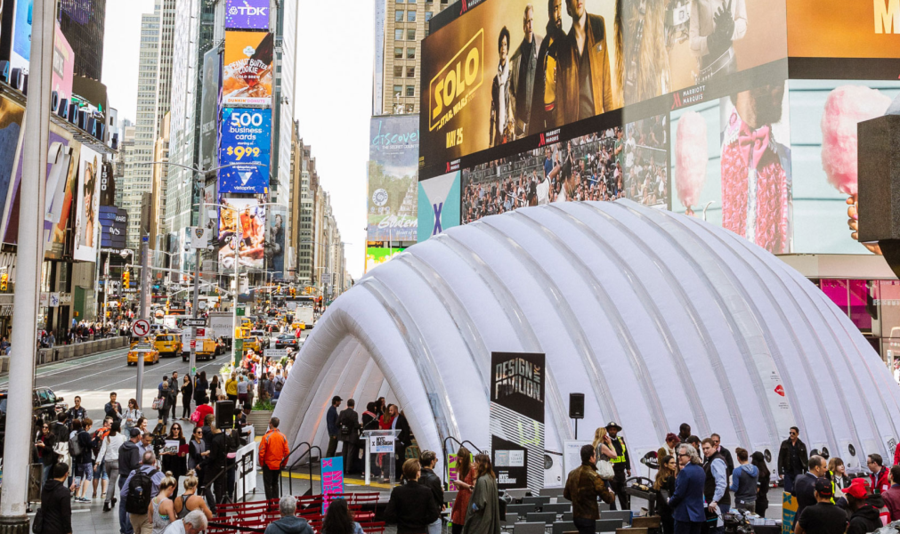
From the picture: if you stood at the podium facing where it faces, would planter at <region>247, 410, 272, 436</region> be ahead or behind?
behind

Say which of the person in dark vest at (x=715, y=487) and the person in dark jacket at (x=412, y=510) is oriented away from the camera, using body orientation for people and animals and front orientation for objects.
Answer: the person in dark jacket at (x=412, y=510)

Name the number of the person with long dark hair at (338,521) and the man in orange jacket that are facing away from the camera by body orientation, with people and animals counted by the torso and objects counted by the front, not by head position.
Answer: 2

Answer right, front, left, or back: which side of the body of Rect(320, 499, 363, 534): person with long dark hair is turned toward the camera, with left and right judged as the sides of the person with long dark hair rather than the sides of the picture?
back

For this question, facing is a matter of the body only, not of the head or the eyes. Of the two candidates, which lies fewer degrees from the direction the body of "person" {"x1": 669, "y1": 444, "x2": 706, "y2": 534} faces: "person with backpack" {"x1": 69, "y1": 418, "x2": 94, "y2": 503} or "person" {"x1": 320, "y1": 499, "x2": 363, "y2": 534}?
the person with backpack

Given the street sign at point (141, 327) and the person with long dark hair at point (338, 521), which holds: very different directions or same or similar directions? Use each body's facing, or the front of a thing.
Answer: very different directions

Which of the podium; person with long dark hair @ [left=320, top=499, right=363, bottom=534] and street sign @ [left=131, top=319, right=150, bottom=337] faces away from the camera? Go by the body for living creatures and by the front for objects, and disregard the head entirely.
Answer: the person with long dark hair

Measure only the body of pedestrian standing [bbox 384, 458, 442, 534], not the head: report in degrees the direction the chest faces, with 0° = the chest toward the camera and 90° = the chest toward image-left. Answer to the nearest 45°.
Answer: approximately 180°

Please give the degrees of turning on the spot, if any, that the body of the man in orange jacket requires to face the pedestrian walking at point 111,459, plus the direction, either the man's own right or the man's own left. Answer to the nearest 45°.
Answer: approximately 45° to the man's own left

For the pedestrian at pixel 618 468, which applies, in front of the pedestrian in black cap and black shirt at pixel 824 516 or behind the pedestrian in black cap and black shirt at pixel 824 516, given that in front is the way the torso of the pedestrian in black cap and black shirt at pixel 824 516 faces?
in front

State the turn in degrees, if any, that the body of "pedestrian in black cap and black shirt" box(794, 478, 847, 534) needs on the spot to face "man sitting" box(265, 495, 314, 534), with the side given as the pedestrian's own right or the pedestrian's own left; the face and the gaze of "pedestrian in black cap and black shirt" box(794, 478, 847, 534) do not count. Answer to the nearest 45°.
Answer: approximately 135° to the pedestrian's own left

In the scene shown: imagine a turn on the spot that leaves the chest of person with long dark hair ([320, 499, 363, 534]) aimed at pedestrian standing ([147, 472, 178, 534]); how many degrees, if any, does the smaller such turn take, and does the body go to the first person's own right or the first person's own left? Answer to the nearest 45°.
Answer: approximately 45° to the first person's own left

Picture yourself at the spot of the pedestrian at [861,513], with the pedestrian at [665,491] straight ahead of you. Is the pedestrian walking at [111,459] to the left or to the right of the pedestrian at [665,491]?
left
